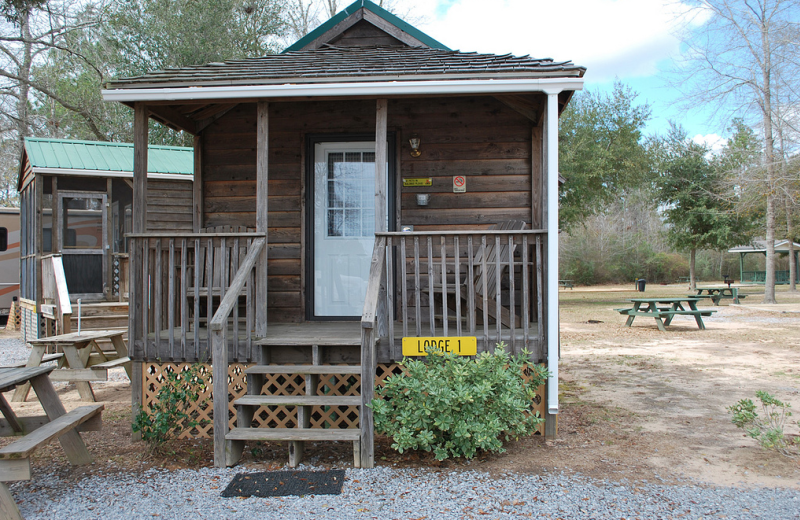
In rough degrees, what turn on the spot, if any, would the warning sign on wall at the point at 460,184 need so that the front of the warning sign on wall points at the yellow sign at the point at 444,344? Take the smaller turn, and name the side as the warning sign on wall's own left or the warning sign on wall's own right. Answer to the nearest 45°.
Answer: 0° — it already faces it

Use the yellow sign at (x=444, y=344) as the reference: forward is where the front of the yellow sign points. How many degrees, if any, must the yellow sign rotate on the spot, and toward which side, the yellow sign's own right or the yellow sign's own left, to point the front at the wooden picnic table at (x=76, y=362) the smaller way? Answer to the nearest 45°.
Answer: approximately 90° to the yellow sign's own right

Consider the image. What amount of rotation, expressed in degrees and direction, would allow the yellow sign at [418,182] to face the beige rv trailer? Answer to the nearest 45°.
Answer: approximately 135° to its right

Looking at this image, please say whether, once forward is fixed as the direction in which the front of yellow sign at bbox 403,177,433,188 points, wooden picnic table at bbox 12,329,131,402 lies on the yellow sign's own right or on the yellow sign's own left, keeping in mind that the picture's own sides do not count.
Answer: on the yellow sign's own right

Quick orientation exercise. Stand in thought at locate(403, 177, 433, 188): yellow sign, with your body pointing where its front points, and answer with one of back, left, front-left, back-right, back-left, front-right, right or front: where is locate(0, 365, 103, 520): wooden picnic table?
front-right

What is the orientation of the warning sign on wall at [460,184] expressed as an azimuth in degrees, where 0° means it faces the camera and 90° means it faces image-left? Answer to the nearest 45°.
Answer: approximately 0°
